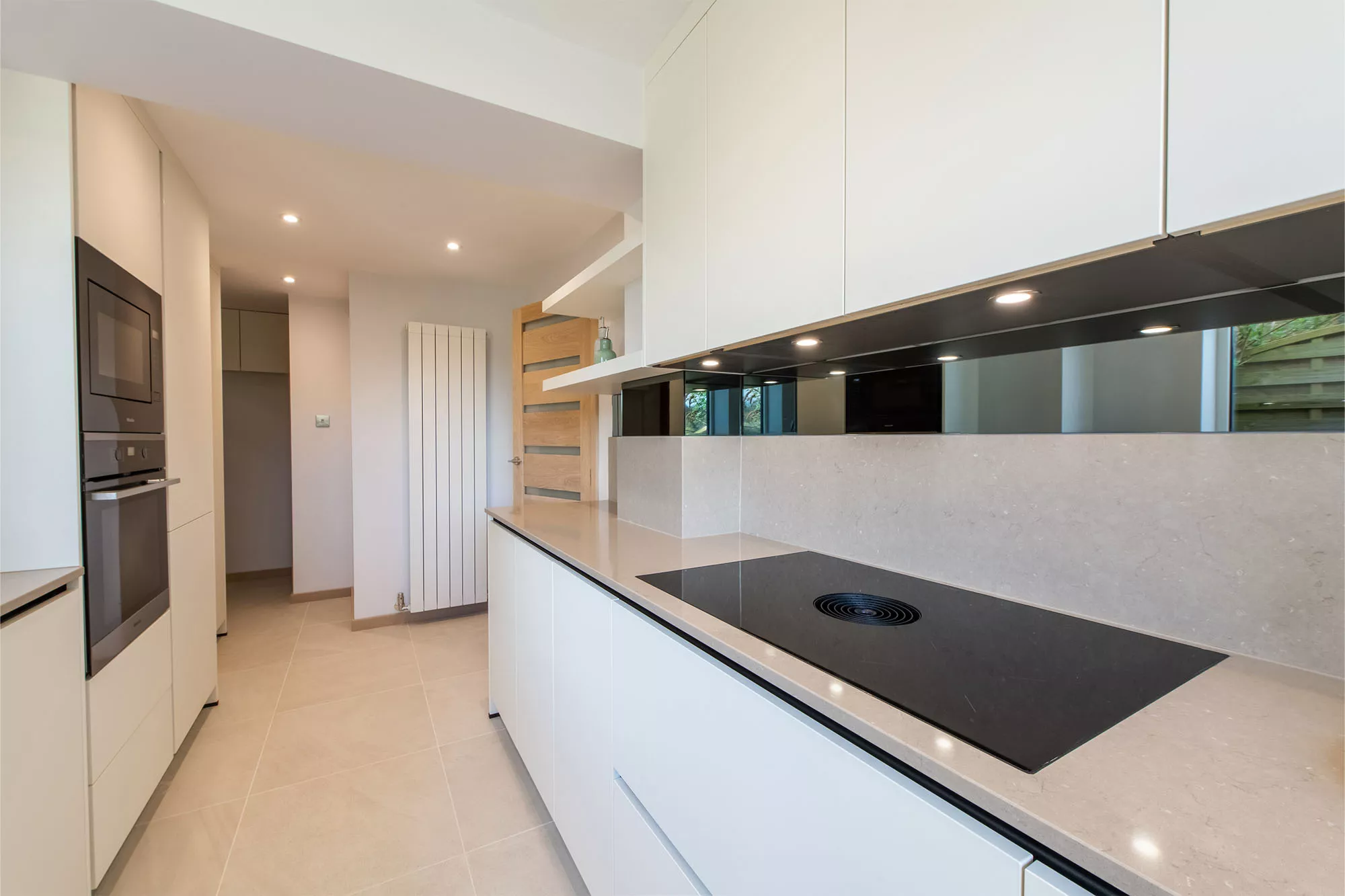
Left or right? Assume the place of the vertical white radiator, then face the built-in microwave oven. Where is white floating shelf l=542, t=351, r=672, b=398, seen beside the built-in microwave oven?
left

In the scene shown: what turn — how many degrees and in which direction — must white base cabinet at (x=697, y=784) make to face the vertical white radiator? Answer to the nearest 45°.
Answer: approximately 90° to its right

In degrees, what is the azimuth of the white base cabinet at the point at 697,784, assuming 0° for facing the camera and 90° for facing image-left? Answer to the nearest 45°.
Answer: approximately 45°

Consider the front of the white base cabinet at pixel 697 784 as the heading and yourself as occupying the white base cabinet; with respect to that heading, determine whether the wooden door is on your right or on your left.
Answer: on your right

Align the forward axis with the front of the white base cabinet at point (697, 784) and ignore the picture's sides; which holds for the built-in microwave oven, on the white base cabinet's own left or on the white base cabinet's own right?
on the white base cabinet's own right

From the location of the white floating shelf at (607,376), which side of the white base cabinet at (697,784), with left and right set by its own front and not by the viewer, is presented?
right
